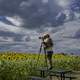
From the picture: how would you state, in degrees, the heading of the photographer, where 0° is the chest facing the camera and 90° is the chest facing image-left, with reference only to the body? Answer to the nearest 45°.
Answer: approximately 90°
